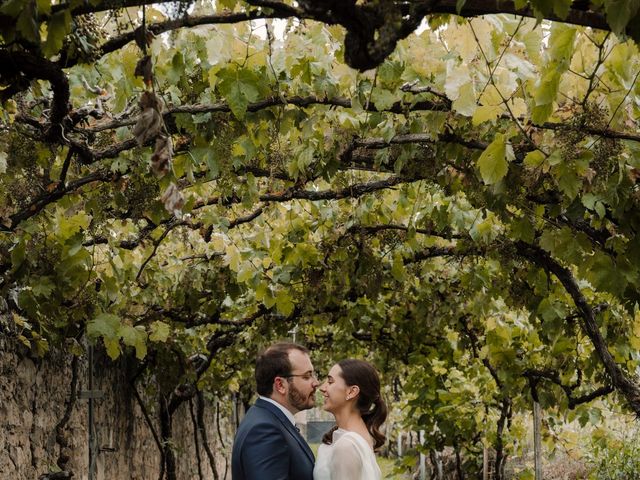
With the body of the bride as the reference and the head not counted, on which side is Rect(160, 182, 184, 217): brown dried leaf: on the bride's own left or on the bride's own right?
on the bride's own left

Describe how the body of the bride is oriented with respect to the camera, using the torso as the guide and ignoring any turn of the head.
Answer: to the viewer's left

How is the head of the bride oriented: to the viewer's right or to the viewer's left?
to the viewer's left

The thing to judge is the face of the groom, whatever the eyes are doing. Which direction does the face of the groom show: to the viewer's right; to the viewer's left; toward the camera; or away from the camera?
to the viewer's right

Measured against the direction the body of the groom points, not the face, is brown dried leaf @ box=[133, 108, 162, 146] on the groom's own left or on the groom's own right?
on the groom's own right

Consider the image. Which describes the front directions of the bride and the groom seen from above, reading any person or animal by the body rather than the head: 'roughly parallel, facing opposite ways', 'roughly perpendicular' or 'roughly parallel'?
roughly parallel, facing opposite ways

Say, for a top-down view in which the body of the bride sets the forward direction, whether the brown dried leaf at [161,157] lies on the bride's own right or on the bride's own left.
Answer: on the bride's own left

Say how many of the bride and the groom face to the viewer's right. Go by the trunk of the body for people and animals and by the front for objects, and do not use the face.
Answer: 1

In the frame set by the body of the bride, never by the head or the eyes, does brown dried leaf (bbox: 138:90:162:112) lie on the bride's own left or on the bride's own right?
on the bride's own left

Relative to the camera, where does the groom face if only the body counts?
to the viewer's right
